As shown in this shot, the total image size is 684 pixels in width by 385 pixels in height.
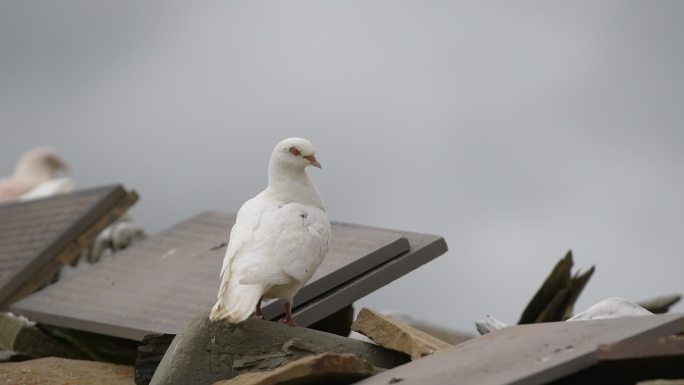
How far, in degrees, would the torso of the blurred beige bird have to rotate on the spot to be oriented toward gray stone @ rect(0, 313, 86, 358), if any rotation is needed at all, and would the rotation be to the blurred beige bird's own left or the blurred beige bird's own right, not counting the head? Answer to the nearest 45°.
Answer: approximately 90° to the blurred beige bird's own right

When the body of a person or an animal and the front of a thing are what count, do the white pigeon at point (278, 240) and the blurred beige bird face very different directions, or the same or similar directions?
same or similar directions

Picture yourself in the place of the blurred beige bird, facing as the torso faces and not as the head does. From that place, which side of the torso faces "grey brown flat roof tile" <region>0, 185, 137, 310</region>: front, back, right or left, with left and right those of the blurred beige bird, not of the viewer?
right

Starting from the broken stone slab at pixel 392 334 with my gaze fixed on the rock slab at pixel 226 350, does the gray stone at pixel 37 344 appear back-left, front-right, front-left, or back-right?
front-right

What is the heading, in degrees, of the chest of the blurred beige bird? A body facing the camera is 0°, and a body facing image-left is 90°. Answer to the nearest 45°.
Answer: approximately 270°

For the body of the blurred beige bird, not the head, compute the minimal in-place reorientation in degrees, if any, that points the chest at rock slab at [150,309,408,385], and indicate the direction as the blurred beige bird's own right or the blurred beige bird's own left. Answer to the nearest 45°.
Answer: approximately 90° to the blurred beige bird's own right

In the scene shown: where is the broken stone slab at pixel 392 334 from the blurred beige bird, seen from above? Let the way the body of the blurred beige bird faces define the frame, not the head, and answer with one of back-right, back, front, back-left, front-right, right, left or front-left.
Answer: right

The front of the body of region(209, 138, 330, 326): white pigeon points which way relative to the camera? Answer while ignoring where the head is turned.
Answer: to the viewer's right

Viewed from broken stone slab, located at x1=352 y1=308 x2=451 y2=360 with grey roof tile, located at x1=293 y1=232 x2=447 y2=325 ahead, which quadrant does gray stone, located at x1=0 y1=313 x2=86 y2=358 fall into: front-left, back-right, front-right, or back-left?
front-left

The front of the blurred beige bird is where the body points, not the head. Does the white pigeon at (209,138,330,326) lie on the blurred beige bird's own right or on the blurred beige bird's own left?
on the blurred beige bird's own right

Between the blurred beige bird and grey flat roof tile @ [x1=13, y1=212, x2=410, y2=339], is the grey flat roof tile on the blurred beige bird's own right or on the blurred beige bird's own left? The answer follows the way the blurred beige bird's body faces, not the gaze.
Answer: on the blurred beige bird's own right
